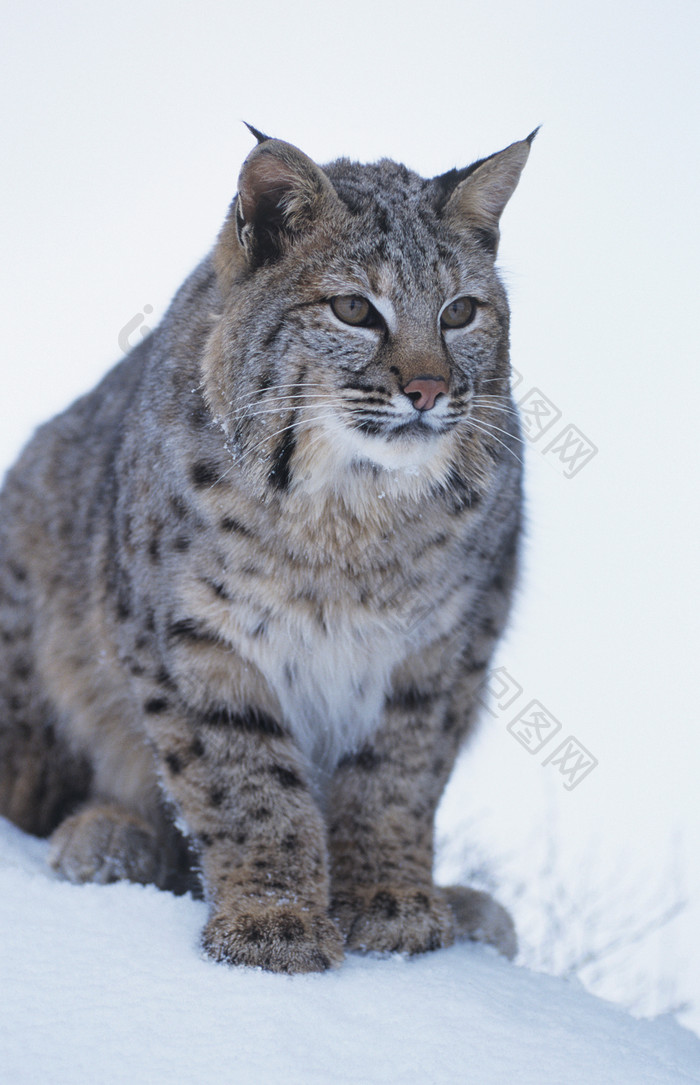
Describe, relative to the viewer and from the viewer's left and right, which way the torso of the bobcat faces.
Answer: facing the viewer and to the right of the viewer
